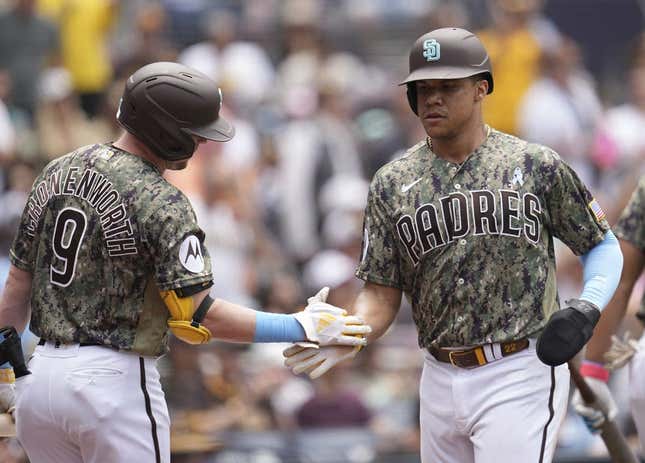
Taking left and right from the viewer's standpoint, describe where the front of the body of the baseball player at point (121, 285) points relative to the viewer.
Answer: facing away from the viewer and to the right of the viewer

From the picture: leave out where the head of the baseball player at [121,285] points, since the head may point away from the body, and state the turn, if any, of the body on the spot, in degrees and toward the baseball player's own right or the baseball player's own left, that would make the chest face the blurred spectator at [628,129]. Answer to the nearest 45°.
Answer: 0° — they already face them

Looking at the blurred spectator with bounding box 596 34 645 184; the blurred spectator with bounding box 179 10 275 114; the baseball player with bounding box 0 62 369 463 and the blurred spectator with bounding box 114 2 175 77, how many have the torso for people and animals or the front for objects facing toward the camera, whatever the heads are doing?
3

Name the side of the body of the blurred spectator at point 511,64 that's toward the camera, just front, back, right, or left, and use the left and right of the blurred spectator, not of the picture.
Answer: front

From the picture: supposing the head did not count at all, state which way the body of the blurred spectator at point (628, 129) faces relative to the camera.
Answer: toward the camera

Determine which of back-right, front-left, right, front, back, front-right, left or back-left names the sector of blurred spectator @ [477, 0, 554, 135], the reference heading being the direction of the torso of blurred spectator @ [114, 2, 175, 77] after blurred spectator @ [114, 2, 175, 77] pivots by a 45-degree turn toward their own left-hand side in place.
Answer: front-left

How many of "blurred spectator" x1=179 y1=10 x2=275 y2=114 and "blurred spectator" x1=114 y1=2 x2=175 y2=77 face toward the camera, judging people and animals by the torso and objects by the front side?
2

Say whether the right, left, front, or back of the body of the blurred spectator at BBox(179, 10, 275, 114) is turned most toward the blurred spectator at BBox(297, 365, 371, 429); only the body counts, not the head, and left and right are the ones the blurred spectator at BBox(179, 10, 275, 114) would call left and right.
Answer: front

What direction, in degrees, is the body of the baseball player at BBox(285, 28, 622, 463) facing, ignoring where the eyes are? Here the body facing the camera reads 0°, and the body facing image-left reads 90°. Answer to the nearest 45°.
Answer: approximately 45°

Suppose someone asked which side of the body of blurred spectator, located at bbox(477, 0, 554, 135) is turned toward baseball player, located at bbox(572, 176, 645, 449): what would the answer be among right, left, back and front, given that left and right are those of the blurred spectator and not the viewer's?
front

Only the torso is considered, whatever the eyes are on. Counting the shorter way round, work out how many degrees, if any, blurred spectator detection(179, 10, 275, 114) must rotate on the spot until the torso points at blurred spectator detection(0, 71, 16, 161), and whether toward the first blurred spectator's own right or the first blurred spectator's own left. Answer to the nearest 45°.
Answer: approximately 45° to the first blurred spectator's own right

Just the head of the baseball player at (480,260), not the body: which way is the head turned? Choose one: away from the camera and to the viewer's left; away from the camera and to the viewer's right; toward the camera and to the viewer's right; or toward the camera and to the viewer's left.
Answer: toward the camera and to the viewer's left

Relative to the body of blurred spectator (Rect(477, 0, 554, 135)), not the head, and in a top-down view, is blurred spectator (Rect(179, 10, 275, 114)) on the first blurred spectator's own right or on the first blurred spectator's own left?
on the first blurred spectator's own right
